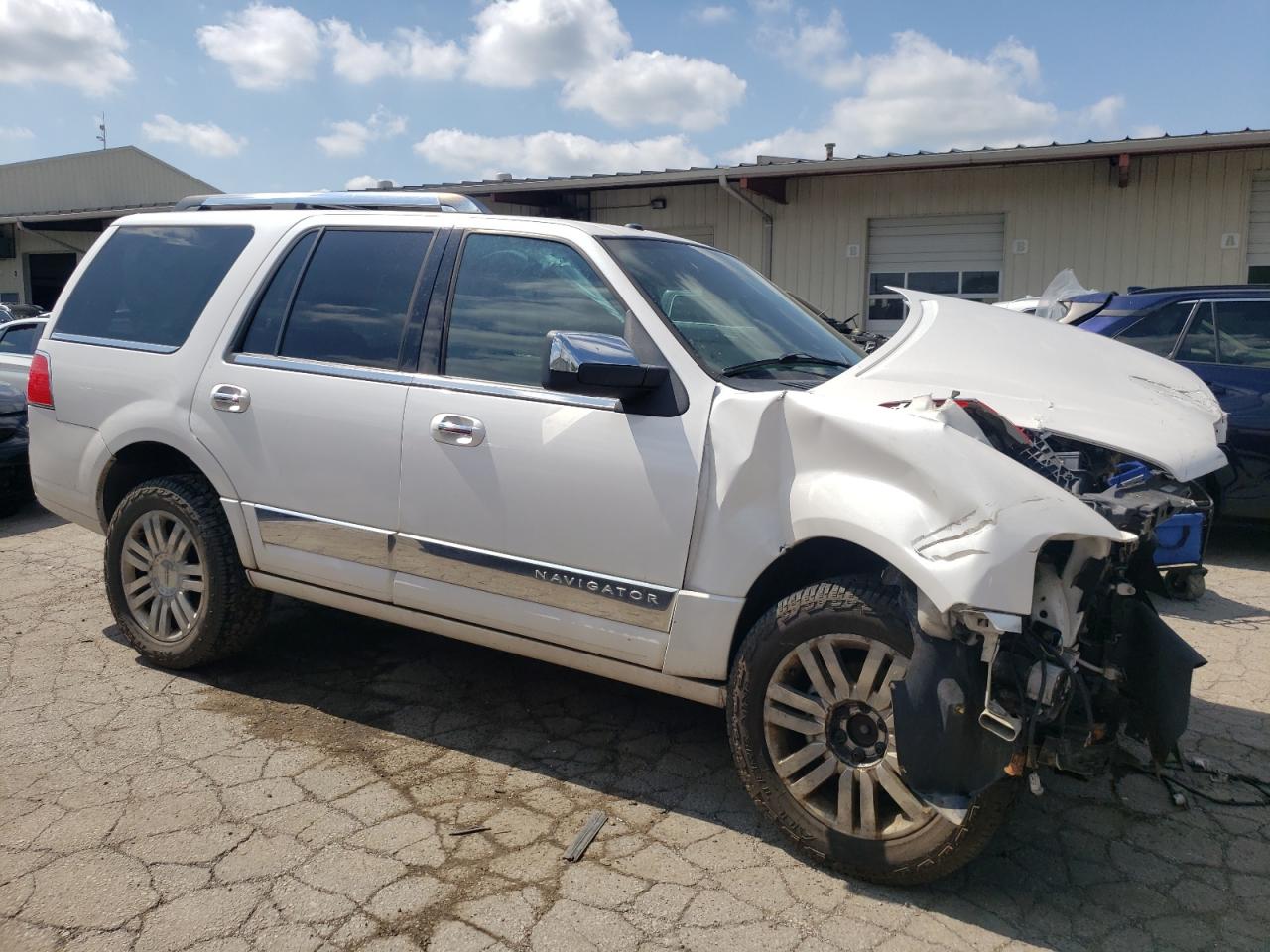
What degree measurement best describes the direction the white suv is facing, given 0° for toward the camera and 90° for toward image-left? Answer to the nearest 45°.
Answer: approximately 315°

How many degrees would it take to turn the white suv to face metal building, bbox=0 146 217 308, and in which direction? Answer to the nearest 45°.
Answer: approximately 180°

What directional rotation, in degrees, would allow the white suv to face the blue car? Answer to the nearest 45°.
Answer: approximately 90° to its left

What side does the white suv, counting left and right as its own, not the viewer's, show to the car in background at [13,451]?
back

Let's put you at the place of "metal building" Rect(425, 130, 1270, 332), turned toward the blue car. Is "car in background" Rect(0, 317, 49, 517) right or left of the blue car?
right
